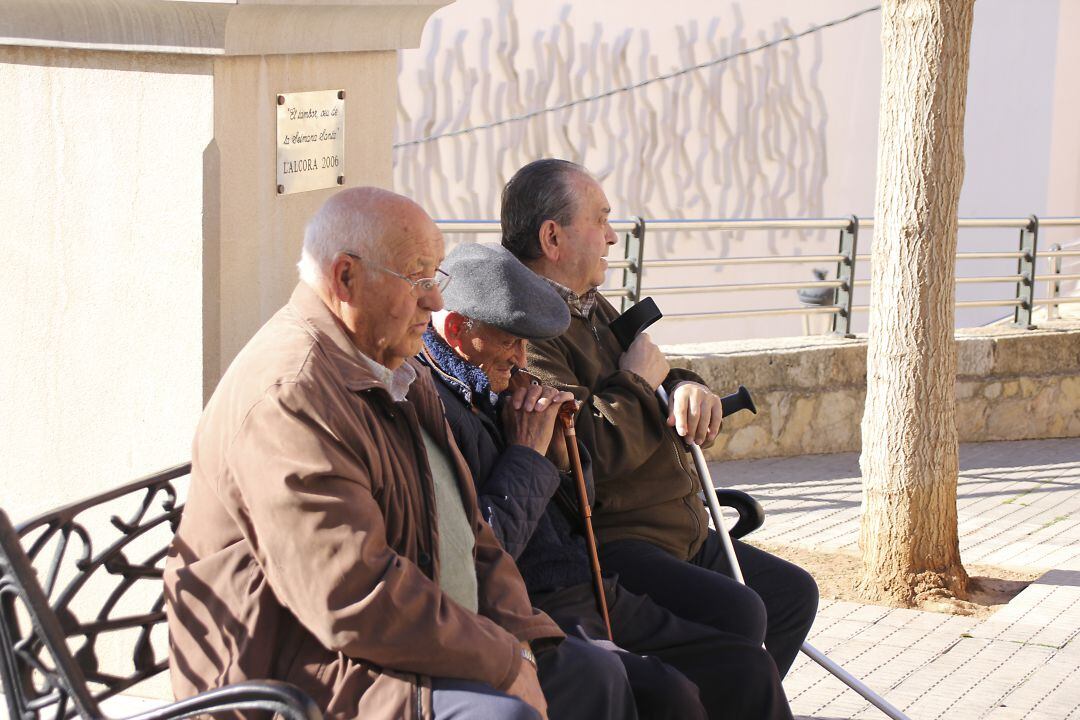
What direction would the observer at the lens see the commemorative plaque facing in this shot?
facing the viewer and to the right of the viewer

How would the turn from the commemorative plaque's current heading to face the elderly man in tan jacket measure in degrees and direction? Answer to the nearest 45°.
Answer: approximately 45° to its right

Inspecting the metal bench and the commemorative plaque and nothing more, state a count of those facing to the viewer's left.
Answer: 0

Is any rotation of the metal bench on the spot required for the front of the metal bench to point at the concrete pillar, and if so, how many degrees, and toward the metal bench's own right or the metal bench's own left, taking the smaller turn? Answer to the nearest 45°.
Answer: approximately 135° to the metal bench's own left

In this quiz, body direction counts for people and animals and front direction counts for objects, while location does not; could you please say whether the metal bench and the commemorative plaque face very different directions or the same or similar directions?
same or similar directions

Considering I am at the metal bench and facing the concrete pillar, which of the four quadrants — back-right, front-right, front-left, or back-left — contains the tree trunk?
front-right

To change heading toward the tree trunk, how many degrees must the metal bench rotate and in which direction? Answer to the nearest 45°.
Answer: approximately 90° to its left

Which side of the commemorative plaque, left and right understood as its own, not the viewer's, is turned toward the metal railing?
left

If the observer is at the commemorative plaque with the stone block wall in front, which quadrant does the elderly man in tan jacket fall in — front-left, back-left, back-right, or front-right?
back-right

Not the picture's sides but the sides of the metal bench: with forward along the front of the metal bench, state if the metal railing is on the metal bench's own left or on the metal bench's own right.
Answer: on the metal bench's own left

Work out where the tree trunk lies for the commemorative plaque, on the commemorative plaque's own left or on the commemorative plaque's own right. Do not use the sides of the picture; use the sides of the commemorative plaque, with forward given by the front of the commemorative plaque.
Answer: on the commemorative plaque's own left

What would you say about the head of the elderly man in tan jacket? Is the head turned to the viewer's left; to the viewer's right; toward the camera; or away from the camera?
to the viewer's right
